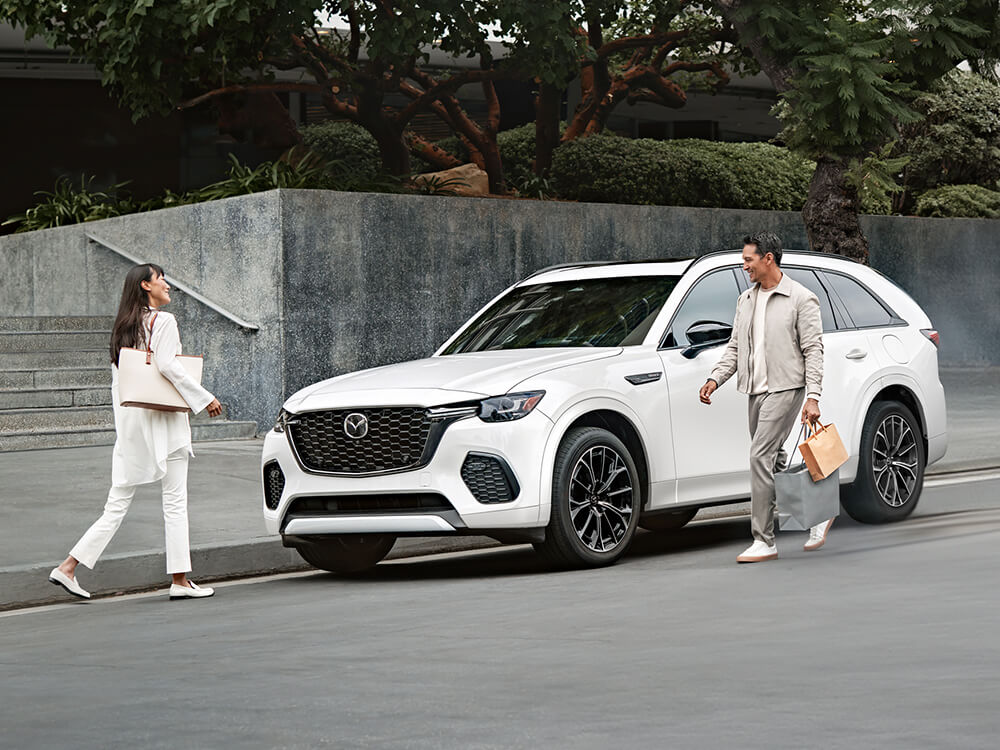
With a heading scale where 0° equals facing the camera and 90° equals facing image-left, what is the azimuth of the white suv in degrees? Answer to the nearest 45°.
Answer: approximately 45°

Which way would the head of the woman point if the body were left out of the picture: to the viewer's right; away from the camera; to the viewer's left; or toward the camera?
to the viewer's right

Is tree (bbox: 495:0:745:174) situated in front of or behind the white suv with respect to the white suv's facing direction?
behind

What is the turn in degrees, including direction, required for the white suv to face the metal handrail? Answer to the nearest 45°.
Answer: approximately 90° to its right

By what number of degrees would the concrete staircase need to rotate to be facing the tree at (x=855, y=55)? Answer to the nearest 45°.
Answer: approximately 90° to its left

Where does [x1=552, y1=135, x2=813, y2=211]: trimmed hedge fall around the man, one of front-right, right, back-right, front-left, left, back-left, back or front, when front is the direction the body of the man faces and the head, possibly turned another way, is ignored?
back-right

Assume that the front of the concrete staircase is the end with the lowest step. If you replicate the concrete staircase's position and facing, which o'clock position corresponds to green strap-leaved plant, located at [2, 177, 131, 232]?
The green strap-leaved plant is roughly at 6 o'clock from the concrete staircase.

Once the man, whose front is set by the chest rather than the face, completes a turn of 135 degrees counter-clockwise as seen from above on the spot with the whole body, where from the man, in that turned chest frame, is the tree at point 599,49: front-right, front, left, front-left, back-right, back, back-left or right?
left

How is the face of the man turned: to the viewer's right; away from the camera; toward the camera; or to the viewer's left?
to the viewer's left

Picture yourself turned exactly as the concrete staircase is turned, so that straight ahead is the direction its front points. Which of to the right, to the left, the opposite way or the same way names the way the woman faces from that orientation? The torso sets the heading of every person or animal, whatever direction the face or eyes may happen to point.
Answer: to the left

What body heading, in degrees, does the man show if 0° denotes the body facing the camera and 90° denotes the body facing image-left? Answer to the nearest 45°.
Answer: approximately 45°

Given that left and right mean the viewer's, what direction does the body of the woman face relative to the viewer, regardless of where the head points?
facing to the right of the viewer

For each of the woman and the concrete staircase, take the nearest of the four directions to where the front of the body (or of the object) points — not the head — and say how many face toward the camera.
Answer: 1

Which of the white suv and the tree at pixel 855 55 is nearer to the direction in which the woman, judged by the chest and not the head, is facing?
the white suv

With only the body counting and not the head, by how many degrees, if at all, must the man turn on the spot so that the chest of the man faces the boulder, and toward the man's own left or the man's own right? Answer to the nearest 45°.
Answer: approximately 135° to the man's own right
